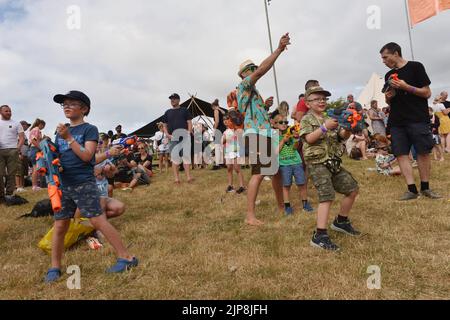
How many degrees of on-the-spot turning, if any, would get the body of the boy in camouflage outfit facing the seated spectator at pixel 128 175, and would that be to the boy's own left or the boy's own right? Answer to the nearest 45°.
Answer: approximately 180°

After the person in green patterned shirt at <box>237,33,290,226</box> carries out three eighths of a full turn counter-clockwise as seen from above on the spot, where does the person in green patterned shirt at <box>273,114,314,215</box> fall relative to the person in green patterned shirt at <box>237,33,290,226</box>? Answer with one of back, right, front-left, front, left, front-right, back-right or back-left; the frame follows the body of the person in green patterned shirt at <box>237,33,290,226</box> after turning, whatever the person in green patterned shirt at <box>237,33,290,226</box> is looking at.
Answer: right

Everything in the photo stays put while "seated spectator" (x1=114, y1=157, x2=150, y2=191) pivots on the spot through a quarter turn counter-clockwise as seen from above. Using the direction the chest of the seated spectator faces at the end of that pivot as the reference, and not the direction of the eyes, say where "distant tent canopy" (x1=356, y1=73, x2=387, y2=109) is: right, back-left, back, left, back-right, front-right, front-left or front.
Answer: front

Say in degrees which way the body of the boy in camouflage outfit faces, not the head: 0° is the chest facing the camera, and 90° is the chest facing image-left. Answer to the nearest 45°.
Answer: approximately 315°

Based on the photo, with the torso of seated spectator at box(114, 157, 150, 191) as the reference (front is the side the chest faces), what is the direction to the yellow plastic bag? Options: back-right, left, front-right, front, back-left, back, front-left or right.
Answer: front-right

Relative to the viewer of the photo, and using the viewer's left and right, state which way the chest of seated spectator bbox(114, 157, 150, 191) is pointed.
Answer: facing the viewer and to the right of the viewer

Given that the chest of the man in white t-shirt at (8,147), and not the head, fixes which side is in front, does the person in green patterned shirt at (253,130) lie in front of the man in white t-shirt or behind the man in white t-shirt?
in front

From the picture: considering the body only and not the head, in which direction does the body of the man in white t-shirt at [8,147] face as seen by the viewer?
toward the camera
